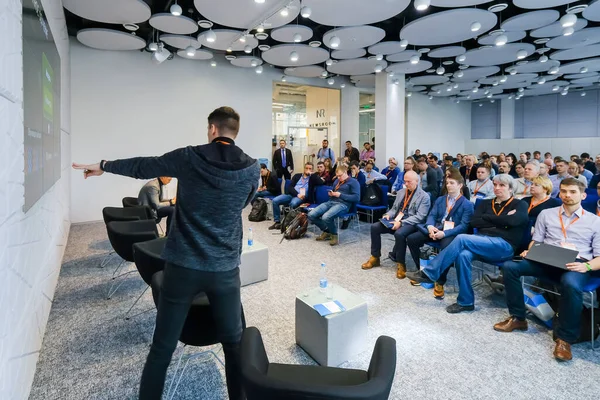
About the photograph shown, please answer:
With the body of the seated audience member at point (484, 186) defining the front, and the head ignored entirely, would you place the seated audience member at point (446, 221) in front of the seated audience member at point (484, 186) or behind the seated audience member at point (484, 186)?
in front

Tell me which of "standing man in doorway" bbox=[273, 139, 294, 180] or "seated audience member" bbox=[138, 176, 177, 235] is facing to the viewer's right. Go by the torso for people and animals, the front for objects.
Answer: the seated audience member

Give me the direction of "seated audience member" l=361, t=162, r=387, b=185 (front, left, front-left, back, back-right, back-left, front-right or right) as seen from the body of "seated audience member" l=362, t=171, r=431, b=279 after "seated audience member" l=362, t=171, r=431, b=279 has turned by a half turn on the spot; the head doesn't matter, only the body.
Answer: front-left

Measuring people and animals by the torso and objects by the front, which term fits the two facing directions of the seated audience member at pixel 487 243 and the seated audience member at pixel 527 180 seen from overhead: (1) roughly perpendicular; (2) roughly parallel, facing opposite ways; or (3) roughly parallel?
roughly parallel

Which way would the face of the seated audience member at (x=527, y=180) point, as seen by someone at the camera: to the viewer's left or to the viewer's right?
to the viewer's left

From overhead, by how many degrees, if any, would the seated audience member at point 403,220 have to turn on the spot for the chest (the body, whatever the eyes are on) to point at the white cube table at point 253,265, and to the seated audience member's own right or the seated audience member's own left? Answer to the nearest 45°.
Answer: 0° — they already face it

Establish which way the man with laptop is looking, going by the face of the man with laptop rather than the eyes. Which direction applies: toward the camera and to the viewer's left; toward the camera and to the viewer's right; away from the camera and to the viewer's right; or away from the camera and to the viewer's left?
toward the camera and to the viewer's left

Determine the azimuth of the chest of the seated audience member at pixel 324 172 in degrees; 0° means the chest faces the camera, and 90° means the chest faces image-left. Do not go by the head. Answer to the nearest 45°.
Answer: approximately 45°

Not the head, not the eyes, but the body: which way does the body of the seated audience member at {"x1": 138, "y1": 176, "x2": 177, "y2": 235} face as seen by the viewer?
to the viewer's right

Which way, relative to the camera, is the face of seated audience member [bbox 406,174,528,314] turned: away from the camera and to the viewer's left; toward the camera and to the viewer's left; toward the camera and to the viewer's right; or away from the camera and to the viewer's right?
toward the camera and to the viewer's left

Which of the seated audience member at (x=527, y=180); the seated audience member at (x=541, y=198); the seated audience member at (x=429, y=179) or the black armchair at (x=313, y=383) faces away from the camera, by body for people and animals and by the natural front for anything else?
the black armchair

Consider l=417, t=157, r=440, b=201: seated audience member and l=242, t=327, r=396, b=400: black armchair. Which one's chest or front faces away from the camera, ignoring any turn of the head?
the black armchair

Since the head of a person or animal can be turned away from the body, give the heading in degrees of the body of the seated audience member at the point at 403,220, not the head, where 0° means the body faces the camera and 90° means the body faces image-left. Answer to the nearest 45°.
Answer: approximately 45°

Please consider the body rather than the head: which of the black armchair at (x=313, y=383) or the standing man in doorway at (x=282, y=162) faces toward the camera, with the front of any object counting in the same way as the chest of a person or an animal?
the standing man in doorway

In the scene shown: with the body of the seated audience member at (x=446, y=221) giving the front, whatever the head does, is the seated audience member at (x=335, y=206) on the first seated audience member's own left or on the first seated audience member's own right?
on the first seated audience member's own right
